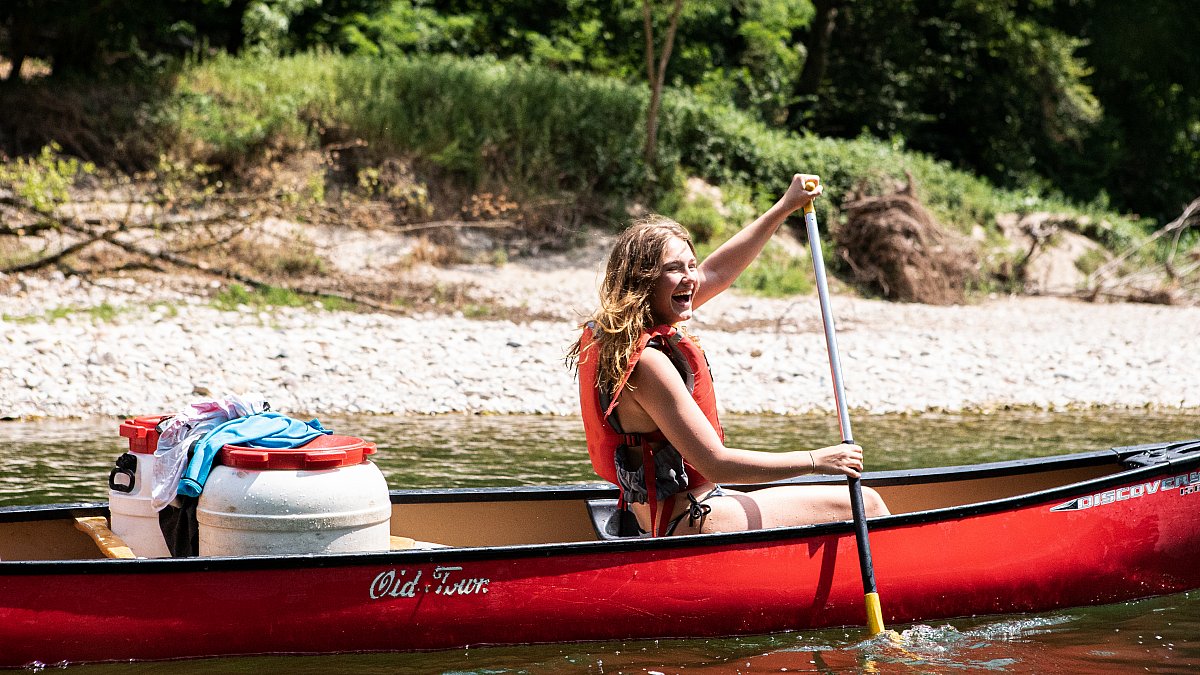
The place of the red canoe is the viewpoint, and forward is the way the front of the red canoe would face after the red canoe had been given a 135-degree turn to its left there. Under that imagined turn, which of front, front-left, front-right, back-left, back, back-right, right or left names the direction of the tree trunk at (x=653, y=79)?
front-right

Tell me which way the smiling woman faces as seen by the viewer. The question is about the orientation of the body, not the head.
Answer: to the viewer's right

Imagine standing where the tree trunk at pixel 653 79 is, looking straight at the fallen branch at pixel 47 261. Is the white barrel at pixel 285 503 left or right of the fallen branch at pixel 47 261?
left

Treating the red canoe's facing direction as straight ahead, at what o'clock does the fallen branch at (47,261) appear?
The fallen branch is roughly at 8 o'clock from the red canoe.

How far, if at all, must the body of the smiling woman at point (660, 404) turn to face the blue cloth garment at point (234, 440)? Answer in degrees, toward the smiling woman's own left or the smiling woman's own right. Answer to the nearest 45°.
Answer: approximately 180°

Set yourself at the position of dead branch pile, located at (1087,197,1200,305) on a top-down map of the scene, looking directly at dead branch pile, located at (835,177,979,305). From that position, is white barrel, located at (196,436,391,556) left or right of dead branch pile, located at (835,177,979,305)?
left

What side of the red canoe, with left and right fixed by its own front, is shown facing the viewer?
right

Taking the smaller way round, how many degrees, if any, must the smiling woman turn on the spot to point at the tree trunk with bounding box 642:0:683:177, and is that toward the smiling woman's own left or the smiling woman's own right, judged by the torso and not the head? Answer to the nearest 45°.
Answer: approximately 90° to the smiling woman's own left
